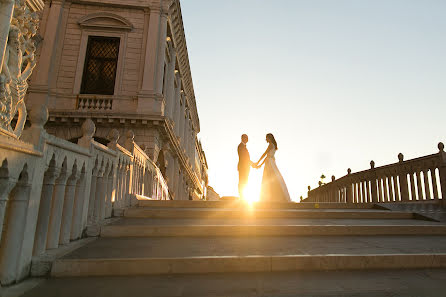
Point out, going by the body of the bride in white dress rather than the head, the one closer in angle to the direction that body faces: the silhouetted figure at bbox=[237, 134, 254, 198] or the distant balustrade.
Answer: the silhouetted figure

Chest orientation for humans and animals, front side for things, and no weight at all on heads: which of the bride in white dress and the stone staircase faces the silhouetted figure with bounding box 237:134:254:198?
the bride in white dress

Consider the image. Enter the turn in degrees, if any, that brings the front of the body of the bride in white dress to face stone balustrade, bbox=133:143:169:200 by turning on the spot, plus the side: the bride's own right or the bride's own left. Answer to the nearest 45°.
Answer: approximately 45° to the bride's own left

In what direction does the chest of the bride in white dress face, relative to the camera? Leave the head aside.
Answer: to the viewer's left

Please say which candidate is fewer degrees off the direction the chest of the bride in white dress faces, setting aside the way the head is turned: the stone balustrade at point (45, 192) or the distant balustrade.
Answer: the stone balustrade

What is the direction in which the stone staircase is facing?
toward the camera

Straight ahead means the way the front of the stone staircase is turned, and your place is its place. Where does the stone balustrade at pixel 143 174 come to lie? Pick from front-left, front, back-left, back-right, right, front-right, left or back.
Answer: back-right

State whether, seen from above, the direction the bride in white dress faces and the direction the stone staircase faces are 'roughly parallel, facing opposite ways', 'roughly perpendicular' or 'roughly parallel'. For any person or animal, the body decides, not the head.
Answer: roughly perpendicular

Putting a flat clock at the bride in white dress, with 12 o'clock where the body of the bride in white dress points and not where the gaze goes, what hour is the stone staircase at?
The stone staircase is roughly at 9 o'clock from the bride in white dress.

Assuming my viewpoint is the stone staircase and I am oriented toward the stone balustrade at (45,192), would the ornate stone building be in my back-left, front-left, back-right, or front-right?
front-right
